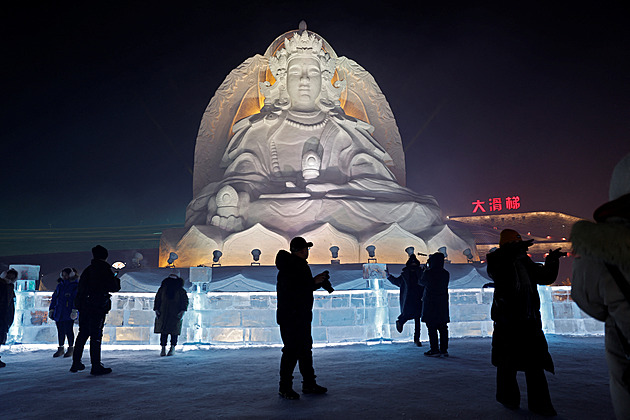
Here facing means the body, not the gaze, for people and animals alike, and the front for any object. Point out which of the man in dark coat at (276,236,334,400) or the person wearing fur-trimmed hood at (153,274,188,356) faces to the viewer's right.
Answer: the man in dark coat

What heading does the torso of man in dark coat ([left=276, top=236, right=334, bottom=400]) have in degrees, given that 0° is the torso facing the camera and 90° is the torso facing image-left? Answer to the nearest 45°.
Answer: approximately 270°

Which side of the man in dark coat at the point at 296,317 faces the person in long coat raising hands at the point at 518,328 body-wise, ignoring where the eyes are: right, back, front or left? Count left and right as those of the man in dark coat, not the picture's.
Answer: front

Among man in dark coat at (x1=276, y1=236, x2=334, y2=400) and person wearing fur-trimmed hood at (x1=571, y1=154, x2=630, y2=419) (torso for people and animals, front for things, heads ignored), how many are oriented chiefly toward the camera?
0

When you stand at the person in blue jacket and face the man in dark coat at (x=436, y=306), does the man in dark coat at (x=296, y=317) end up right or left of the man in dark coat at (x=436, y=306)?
right

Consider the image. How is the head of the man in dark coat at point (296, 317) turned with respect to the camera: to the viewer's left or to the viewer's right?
to the viewer's right
